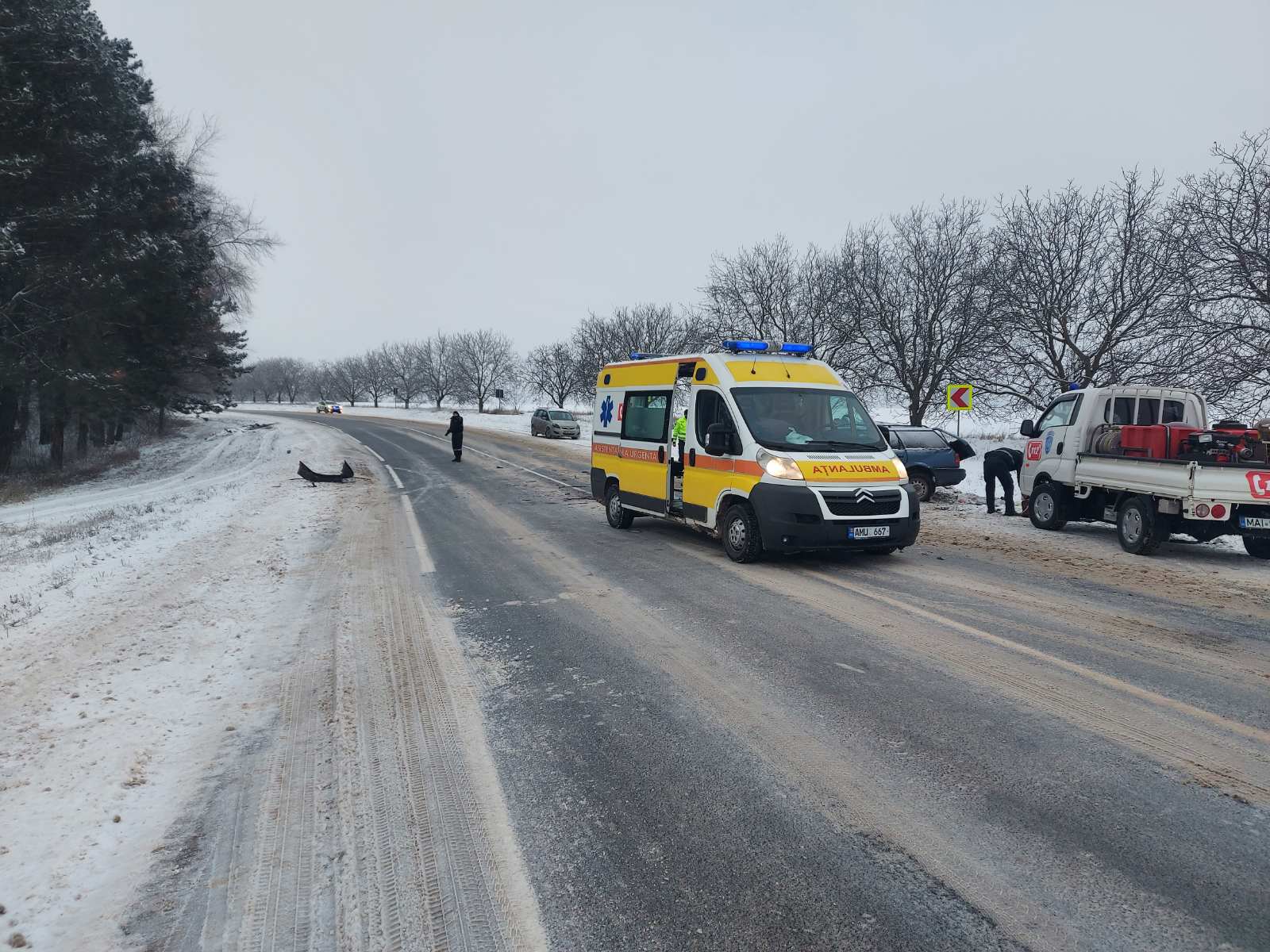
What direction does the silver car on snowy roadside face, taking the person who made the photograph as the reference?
facing the viewer and to the right of the viewer

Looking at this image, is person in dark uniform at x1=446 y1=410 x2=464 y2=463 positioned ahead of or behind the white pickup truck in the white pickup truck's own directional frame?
ahead

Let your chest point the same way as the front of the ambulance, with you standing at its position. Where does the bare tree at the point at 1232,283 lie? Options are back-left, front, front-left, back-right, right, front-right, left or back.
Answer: left

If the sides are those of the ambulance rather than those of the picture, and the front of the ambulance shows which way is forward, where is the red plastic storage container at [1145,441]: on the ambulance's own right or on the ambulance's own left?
on the ambulance's own left

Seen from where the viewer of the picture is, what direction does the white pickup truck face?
facing away from the viewer and to the left of the viewer

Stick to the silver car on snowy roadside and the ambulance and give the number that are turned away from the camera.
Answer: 0

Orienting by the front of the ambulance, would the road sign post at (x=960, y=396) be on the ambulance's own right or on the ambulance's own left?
on the ambulance's own left

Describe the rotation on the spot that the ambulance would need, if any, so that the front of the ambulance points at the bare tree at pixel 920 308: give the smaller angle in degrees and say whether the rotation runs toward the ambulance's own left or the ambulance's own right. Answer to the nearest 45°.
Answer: approximately 135° to the ambulance's own left

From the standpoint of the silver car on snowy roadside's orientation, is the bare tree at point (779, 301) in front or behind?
in front
